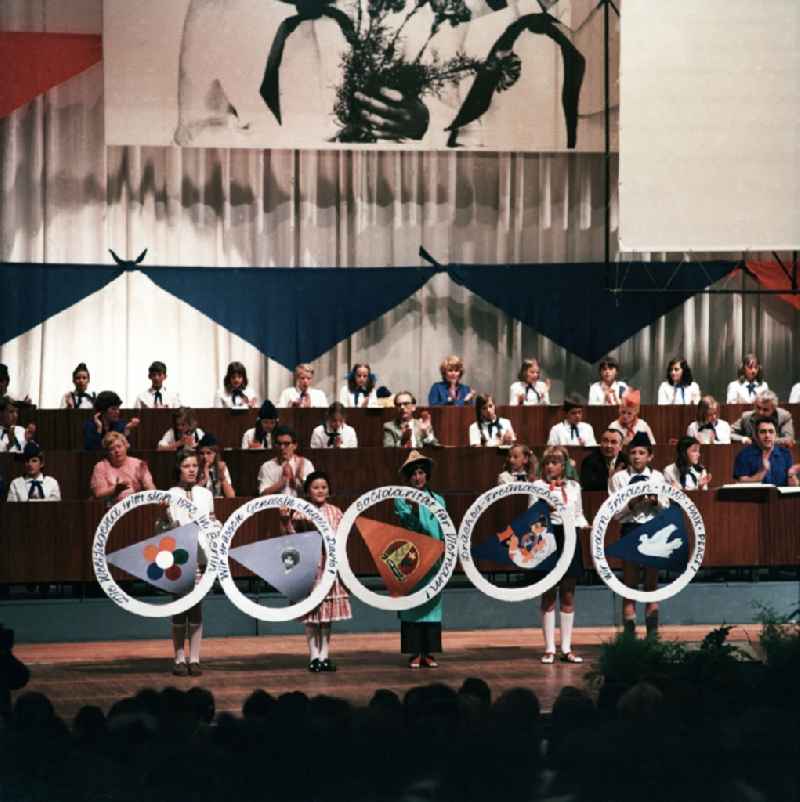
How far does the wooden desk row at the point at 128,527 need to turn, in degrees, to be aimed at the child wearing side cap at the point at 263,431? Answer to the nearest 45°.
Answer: approximately 180°

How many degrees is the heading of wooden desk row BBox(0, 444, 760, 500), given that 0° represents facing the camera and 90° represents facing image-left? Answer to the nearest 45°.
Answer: approximately 0°

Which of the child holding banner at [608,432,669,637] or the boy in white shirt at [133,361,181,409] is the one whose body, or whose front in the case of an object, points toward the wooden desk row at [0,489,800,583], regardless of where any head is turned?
the boy in white shirt

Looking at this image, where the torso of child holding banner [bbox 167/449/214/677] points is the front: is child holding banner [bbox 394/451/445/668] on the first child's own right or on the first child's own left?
on the first child's own left

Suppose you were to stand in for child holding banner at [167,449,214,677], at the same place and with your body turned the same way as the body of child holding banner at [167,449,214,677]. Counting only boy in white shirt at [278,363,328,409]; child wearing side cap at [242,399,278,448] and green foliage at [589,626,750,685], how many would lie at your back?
2

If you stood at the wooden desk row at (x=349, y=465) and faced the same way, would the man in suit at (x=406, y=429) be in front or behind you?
behind

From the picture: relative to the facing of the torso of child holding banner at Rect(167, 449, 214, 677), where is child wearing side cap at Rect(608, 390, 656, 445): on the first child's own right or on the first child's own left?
on the first child's own left

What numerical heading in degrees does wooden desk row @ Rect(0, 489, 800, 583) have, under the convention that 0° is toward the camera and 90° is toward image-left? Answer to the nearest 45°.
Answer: approximately 0°

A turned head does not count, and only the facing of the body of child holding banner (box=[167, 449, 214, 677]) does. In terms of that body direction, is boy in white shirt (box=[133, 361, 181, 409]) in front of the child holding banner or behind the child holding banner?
behind
